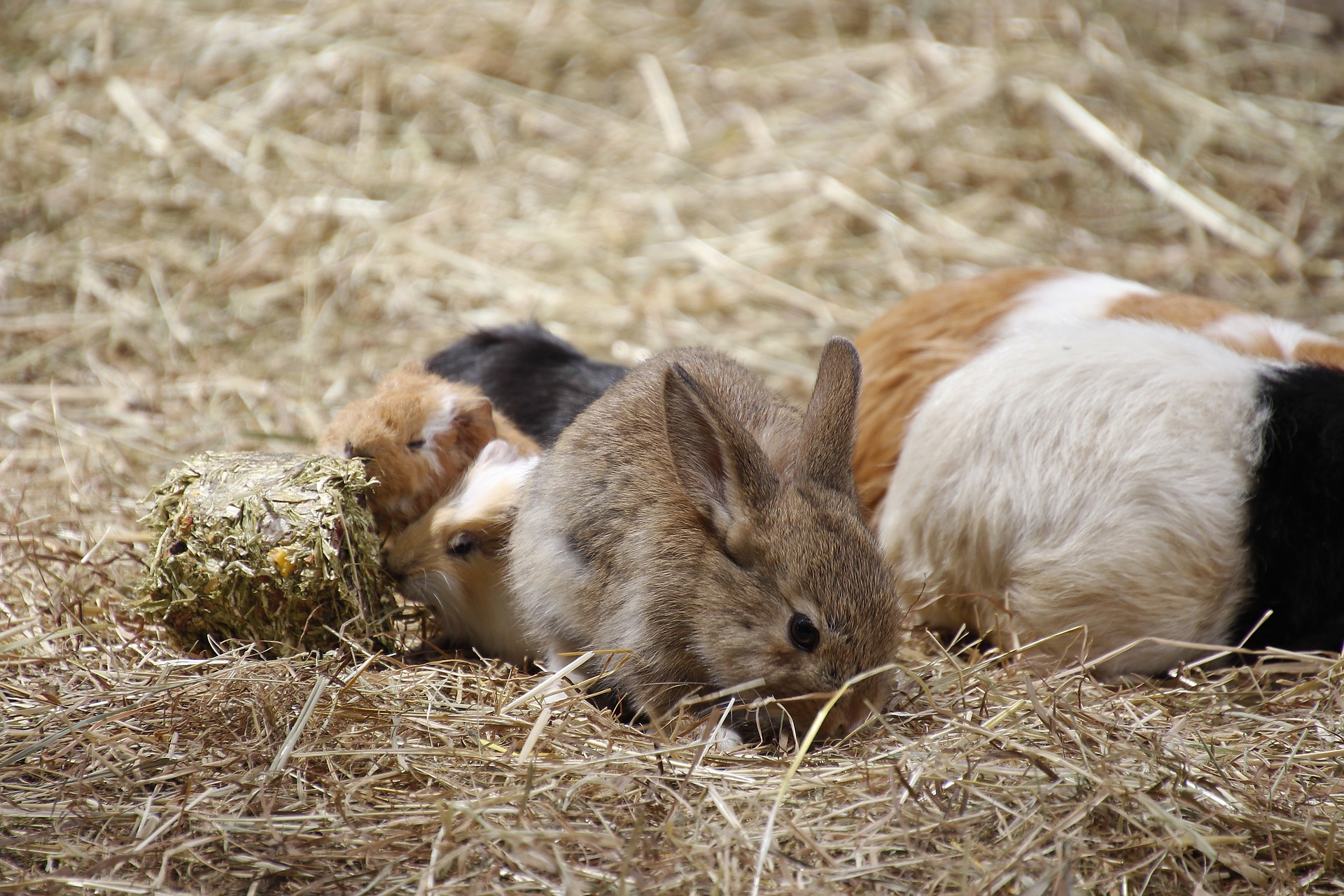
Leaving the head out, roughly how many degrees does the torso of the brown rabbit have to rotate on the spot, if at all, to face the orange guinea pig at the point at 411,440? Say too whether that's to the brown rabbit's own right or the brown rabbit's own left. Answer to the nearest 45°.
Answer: approximately 180°

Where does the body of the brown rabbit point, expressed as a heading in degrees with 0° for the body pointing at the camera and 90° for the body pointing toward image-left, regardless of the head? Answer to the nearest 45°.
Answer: approximately 315°

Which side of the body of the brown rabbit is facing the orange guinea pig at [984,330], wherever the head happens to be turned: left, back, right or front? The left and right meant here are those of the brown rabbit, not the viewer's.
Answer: left

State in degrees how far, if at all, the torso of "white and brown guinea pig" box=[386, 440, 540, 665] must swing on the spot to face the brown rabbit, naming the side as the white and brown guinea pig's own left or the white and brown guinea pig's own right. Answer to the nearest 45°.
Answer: approximately 135° to the white and brown guinea pig's own left

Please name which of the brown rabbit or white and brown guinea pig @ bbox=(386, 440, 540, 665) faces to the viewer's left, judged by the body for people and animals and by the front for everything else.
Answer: the white and brown guinea pig

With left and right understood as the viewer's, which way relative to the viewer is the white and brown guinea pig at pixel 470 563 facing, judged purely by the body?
facing to the left of the viewer
